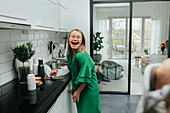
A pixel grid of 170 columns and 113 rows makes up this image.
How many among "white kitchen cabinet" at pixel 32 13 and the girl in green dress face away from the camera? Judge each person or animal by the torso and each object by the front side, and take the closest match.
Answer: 0

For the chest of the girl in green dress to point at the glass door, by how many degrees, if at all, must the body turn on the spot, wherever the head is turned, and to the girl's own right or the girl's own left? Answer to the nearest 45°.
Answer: approximately 135° to the girl's own right

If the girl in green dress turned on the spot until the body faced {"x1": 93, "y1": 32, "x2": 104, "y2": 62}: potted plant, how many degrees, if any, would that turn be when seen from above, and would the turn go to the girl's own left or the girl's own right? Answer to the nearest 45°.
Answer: approximately 135° to the girl's own right

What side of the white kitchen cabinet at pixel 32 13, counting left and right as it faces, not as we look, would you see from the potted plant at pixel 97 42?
left

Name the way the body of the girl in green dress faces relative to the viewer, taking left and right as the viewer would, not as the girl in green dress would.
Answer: facing the viewer and to the left of the viewer
